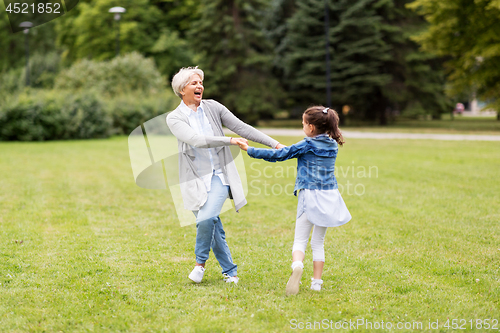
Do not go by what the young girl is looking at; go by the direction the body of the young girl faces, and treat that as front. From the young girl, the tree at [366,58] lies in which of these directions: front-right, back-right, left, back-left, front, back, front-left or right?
front-right

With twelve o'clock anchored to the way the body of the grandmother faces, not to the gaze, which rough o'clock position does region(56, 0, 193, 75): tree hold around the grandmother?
The tree is roughly at 7 o'clock from the grandmother.

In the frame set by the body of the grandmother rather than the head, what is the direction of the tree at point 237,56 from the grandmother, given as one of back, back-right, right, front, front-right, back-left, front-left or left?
back-left

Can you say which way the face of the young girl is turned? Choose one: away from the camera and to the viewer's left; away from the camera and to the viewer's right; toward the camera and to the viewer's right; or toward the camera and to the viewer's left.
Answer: away from the camera and to the viewer's left

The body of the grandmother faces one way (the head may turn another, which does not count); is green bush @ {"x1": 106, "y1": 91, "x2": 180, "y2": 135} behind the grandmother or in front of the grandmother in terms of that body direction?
behind

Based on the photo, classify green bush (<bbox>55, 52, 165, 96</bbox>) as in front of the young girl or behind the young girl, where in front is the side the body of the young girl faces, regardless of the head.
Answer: in front

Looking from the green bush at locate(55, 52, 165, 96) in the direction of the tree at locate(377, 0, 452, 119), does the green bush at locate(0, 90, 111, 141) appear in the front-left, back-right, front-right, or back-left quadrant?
back-right

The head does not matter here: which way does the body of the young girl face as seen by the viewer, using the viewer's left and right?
facing away from the viewer and to the left of the viewer

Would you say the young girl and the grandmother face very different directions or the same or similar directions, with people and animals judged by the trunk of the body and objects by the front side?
very different directions

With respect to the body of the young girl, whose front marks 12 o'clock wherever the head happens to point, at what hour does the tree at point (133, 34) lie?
The tree is roughly at 1 o'clock from the young girl.
